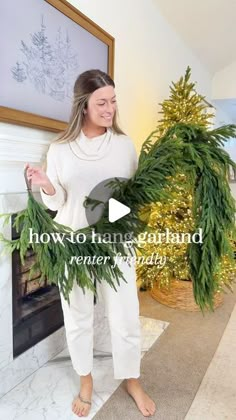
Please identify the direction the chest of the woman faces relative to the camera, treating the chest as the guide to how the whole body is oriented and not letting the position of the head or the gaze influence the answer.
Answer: toward the camera

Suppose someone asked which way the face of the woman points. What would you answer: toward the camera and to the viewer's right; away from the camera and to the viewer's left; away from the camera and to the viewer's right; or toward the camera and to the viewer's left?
toward the camera and to the viewer's right

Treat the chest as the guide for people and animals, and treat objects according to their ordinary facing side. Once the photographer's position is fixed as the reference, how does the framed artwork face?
facing the viewer and to the right of the viewer

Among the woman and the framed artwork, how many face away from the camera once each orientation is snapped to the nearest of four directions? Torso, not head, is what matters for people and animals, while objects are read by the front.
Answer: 0

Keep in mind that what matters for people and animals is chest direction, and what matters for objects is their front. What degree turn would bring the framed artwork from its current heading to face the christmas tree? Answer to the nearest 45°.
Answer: approximately 90° to its left

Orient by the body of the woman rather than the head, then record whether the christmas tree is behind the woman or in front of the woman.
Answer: behind

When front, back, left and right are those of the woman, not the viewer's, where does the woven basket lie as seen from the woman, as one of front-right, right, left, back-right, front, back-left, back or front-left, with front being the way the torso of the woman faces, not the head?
back-left
